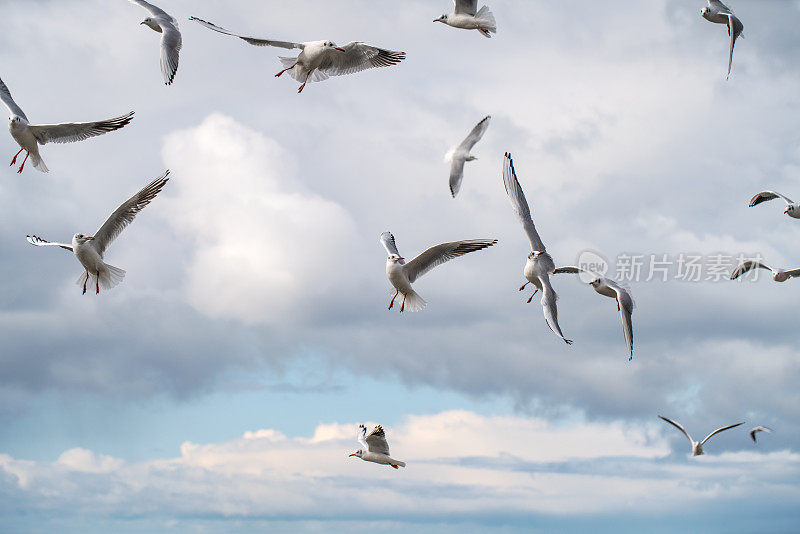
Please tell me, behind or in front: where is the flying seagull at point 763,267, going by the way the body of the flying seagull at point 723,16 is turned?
behind

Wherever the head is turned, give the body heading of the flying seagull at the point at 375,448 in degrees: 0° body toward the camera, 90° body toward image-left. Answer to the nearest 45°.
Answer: approximately 90°

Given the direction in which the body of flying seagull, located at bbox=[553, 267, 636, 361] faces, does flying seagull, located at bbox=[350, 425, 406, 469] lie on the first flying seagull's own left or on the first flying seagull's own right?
on the first flying seagull's own right

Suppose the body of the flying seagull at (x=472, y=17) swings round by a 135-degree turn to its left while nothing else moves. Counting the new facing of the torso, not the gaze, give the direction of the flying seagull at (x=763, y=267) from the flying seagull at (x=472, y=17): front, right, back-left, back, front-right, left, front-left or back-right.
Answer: left

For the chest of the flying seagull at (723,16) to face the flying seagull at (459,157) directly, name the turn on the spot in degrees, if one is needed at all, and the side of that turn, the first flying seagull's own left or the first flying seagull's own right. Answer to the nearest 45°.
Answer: approximately 45° to the first flying seagull's own right

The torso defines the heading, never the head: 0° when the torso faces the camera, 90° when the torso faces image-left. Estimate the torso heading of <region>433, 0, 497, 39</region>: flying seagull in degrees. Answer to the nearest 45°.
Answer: approximately 90°

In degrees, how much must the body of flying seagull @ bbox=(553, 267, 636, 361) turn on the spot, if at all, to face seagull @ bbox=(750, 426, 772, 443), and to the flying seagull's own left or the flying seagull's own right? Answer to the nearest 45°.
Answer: approximately 180°

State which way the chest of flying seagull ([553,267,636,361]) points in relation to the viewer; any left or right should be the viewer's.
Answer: facing the viewer and to the left of the viewer

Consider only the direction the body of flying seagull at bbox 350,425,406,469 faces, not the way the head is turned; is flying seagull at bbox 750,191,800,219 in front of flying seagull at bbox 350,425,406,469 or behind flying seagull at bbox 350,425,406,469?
behind
